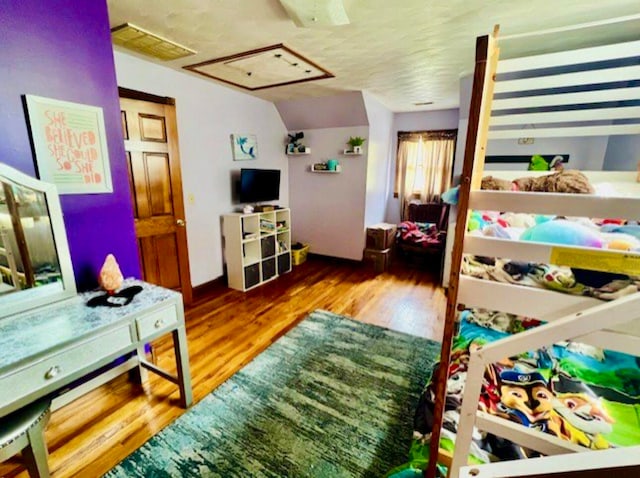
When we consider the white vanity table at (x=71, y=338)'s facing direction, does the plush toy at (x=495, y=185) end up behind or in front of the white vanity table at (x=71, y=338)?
in front

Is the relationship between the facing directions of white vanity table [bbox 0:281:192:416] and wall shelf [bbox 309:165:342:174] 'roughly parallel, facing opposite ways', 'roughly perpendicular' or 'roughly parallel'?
roughly perpendicular

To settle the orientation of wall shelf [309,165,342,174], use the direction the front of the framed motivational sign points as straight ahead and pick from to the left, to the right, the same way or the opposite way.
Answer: to the right

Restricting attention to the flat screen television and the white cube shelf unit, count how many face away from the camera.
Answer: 0

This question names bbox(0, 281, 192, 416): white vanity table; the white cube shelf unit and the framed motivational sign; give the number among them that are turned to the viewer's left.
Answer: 0

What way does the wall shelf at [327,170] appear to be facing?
toward the camera

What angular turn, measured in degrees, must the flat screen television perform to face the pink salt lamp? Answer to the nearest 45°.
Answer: approximately 45° to its right

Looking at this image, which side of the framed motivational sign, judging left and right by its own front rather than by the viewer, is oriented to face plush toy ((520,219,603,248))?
front

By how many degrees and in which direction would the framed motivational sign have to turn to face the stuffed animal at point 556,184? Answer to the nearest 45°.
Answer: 0° — it already faces it

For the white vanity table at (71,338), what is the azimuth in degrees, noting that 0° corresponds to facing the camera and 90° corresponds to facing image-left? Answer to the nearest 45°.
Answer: approximately 315°

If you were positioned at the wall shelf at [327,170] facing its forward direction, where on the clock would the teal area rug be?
The teal area rug is roughly at 12 o'clock from the wall shelf.

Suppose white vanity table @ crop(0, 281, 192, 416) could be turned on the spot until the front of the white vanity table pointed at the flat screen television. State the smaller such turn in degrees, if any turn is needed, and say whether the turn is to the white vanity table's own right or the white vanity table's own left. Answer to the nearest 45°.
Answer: approximately 90° to the white vanity table's own left

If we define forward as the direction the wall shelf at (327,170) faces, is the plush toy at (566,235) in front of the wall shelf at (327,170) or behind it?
in front

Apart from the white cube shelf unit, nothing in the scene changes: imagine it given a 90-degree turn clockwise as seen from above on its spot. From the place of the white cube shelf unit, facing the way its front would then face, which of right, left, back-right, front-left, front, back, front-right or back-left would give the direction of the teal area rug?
front-left

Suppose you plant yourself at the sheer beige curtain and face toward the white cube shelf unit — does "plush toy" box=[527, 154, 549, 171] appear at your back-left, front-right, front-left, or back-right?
front-left

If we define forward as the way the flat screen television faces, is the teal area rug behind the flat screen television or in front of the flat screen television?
in front
